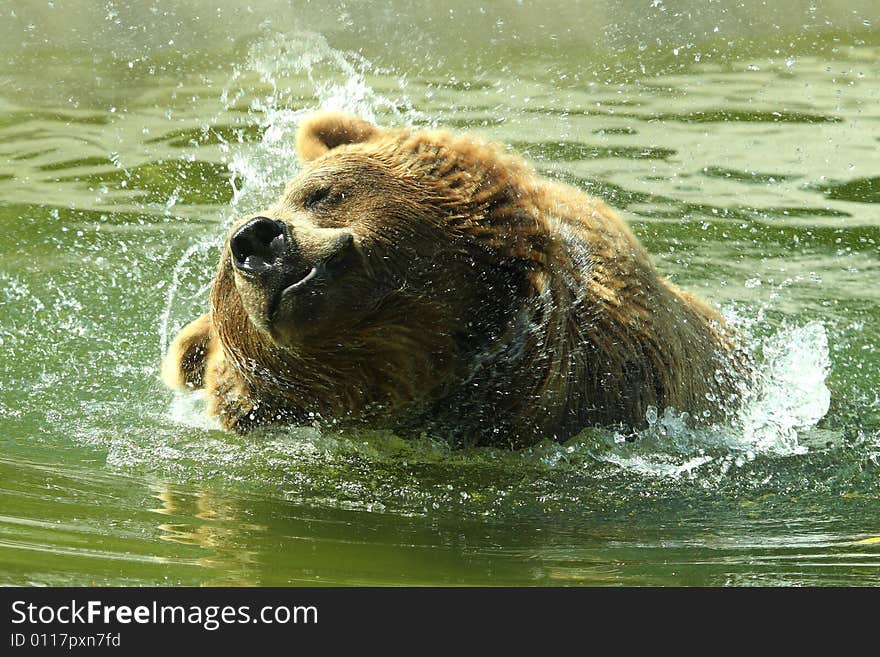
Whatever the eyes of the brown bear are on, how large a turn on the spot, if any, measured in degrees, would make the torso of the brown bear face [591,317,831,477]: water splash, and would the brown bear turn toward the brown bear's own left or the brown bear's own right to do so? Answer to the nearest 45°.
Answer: approximately 180°

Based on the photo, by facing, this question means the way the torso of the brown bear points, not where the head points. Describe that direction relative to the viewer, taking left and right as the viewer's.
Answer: facing the viewer and to the left of the viewer

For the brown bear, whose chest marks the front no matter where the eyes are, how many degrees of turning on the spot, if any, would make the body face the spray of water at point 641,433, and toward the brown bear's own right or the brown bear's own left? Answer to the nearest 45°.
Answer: approximately 180°

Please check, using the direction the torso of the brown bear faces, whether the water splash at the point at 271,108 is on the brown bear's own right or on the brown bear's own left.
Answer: on the brown bear's own right
